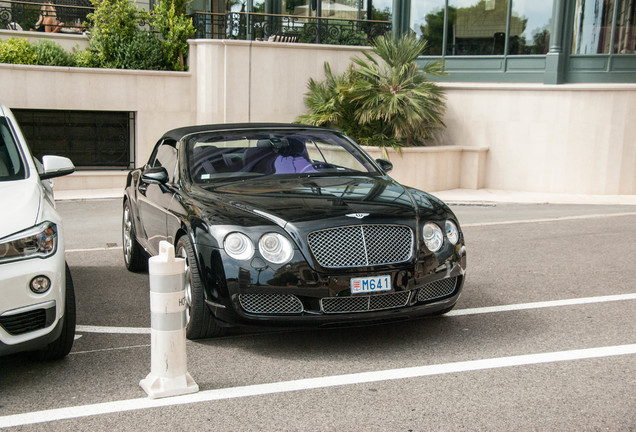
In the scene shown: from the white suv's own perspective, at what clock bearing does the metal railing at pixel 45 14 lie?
The metal railing is roughly at 6 o'clock from the white suv.

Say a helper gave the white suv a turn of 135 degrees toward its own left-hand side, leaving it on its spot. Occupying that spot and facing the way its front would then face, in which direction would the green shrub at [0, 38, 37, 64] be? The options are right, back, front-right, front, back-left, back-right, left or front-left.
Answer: front-left

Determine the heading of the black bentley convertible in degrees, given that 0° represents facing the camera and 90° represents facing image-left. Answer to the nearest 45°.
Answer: approximately 315°

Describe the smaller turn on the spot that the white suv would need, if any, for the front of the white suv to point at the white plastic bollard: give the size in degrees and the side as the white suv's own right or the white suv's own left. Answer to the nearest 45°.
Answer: approximately 45° to the white suv's own left

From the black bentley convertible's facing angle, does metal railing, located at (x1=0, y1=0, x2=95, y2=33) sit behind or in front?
behind

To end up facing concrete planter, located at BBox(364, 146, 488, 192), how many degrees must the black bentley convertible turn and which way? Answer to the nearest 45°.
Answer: approximately 135° to its left

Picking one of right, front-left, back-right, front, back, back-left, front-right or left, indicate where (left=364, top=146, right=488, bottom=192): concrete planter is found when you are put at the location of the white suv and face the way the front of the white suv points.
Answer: back-left

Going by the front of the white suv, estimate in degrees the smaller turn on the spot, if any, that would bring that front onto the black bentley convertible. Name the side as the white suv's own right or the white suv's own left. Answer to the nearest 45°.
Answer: approximately 90° to the white suv's own left

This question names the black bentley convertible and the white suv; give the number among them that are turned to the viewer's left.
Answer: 0

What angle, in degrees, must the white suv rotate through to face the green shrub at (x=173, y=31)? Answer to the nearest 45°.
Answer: approximately 180°

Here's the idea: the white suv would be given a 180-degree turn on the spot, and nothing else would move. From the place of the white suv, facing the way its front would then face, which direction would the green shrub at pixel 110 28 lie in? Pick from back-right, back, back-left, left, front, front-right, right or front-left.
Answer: front

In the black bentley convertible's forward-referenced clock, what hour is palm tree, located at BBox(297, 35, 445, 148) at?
The palm tree is roughly at 8 o'clock from the black bentley convertible.

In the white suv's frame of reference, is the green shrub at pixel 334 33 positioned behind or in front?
behind
